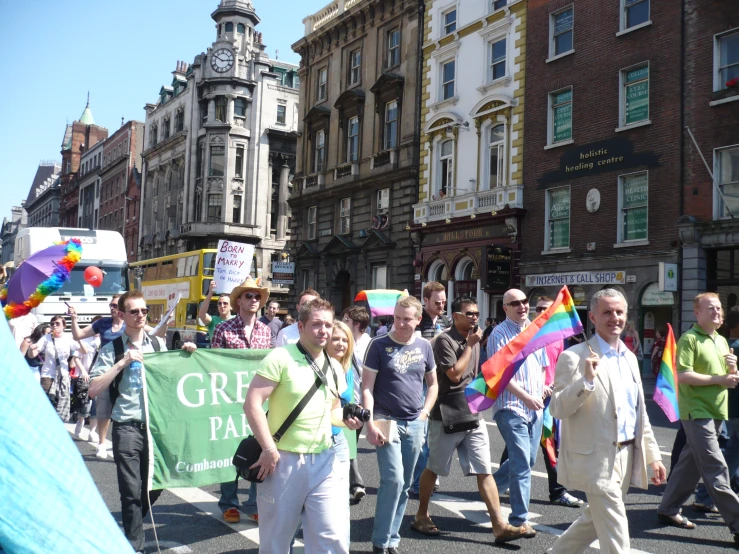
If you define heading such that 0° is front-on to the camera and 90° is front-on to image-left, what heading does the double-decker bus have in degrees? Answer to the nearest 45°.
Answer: approximately 315°

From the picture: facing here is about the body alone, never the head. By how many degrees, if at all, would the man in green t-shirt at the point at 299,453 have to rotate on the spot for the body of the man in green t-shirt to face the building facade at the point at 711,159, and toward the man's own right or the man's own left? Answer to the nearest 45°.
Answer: approximately 90° to the man's own left

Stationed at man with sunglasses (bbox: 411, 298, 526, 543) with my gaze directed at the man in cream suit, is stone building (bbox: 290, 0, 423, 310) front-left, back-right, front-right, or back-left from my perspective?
back-left

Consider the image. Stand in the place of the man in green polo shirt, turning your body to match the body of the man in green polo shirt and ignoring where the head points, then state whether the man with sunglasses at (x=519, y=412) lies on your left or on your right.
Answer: on your right

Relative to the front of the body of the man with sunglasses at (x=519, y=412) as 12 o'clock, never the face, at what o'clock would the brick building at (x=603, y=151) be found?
The brick building is roughly at 8 o'clock from the man with sunglasses.

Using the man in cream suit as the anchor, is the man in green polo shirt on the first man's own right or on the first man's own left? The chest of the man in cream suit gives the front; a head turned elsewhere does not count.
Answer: on the first man's own left

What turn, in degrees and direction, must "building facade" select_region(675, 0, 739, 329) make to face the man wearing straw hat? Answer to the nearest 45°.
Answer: approximately 45° to its left

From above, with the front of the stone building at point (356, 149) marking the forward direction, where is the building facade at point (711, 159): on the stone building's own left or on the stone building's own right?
on the stone building's own left

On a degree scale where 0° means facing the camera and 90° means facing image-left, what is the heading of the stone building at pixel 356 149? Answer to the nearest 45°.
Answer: approximately 45°
